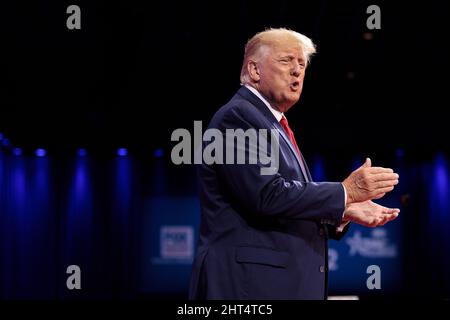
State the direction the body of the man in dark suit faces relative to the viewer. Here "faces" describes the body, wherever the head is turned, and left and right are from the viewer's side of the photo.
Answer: facing to the right of the viewer
